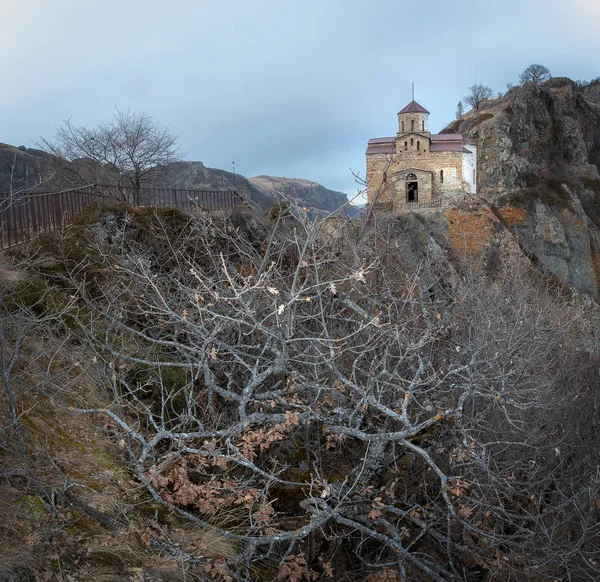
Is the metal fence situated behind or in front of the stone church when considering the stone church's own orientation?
in front

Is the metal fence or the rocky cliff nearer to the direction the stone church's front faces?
the metal fence

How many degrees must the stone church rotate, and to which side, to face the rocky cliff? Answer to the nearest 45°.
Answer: approximately 135° to its left

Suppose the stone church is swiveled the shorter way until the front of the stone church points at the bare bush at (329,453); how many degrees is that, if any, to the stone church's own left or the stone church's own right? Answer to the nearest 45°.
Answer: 0° — it already faces it

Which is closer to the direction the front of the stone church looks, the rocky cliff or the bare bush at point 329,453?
the bare bush

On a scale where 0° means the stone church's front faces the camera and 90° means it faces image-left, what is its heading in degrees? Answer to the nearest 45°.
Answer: approximately 0°
